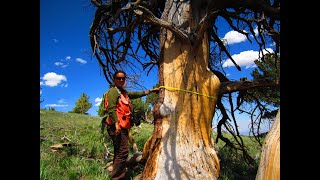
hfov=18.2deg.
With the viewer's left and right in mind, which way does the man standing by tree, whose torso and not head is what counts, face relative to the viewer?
facing the viewer and to the right of the viewer
